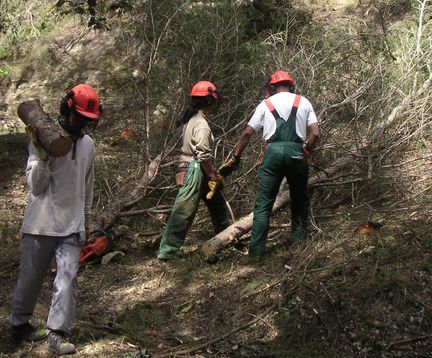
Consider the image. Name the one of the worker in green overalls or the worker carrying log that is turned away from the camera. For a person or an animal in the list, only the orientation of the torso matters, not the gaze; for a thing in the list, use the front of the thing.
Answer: the worker in green overalls

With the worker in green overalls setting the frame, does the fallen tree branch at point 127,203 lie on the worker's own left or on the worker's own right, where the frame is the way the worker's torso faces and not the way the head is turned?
on the worker's own left

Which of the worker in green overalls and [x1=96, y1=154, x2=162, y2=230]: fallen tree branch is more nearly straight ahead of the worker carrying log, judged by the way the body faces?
the worker in green overalls

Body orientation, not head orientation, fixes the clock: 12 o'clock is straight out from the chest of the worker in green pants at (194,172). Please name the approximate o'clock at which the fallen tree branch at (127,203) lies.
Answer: The fallen tree branch is roughly at 9 o'clock from the worker in green pants.

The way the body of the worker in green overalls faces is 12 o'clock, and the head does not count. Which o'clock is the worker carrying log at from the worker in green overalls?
The worker carrying log is roughly at 7 o'clock from the worker in green overalls.

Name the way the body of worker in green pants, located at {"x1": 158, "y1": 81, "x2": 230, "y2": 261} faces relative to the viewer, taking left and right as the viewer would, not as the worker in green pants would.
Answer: facing away from the viewer and to the right of the viewer

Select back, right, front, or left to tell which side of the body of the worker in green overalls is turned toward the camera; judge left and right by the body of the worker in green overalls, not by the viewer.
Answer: back

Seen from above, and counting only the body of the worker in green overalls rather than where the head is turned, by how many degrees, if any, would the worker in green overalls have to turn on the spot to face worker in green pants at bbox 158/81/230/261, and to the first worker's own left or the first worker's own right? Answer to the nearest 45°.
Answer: approximately 90° to the first worker's own left

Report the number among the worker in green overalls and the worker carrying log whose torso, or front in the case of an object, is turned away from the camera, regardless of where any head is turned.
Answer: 1

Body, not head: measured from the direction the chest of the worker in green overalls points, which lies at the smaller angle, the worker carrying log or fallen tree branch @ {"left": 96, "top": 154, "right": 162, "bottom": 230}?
the fallen tree branch

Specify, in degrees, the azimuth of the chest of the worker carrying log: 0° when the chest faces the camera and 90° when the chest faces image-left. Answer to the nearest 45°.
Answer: approximately 315°

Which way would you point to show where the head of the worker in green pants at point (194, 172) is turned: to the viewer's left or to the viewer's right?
to the viewer's right

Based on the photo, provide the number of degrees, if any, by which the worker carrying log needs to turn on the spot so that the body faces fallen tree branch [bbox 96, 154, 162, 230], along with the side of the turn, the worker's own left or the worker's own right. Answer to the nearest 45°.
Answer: approximately 135° to the worker's own left
